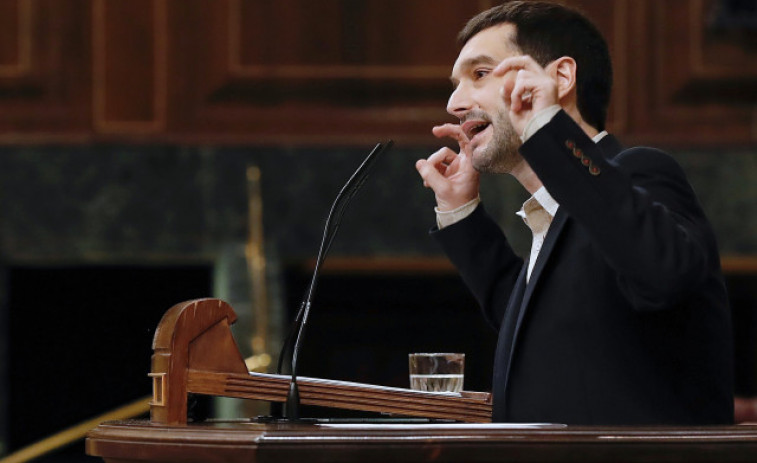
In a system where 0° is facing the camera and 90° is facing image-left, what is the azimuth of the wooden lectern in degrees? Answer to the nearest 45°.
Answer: approximately 90°

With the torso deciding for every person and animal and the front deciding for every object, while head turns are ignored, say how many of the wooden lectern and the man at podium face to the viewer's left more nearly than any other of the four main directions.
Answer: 2

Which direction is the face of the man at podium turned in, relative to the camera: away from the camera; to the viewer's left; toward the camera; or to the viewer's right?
to the viewer's left

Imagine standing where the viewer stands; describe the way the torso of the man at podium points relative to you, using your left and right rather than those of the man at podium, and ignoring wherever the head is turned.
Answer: facing to the left of the viewer

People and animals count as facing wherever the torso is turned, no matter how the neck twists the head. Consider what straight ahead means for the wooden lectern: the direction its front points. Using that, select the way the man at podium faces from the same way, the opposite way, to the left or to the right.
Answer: the same way
